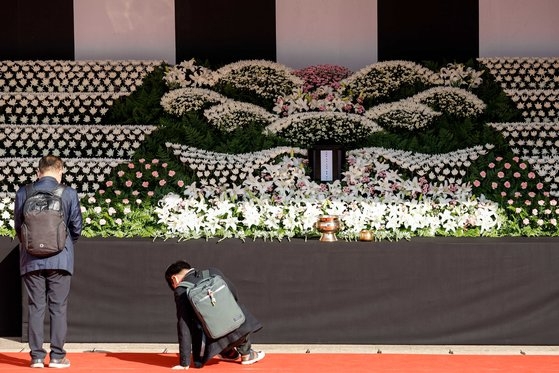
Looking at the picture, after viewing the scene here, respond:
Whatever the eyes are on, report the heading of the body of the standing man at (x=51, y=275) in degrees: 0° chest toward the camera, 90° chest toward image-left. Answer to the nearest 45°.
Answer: approximately 180°

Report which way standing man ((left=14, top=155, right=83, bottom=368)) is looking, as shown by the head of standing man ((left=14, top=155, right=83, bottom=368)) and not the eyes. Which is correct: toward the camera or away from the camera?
away from the camera

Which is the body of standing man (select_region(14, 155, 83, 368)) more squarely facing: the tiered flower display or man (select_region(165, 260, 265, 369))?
the tiered flower display

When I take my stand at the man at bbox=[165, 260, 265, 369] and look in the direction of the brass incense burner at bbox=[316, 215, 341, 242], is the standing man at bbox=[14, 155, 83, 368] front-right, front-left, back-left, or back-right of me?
back-left
